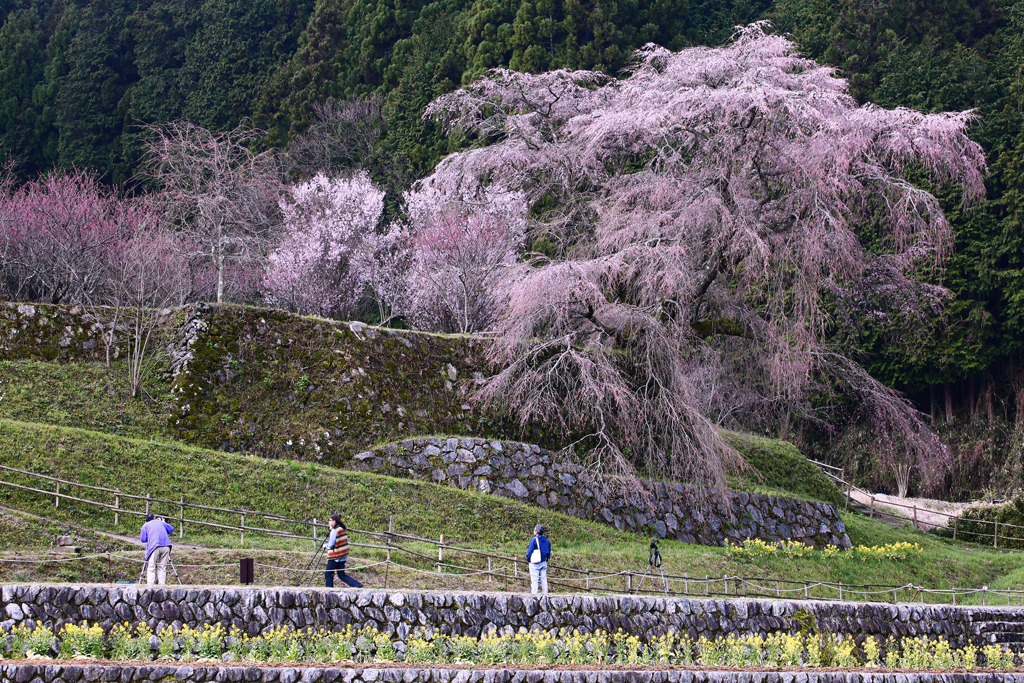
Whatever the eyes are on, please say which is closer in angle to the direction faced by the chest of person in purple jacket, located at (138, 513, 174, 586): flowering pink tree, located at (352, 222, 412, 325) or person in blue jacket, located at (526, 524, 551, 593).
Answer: the flowering pink tree

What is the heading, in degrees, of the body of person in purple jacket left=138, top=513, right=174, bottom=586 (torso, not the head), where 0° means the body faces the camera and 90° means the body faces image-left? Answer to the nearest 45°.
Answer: approximately 180°

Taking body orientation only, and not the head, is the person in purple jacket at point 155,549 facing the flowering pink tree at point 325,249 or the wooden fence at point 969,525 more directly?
the flowering pink tree

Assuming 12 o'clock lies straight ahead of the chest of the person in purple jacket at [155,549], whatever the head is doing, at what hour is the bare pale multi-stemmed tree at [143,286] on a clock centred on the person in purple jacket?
The bare pale multi-stemmed tree is roughly at 12 o'clock from the person in purple jacket.

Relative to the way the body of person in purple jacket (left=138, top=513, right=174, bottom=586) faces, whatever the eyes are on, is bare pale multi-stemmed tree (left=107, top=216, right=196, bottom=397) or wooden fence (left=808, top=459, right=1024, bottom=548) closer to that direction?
the bare pale multi-stemmed tree

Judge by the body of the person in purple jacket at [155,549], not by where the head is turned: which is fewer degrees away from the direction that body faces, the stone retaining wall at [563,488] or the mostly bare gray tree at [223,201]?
the mostly bare gray tree

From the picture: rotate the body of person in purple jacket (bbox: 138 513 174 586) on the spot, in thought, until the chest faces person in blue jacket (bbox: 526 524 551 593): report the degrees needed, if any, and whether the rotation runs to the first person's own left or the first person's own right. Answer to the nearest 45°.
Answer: approximately 90° to the first person's own right

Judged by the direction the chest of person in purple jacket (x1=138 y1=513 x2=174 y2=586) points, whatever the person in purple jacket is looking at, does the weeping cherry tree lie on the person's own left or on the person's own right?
on the person's own right

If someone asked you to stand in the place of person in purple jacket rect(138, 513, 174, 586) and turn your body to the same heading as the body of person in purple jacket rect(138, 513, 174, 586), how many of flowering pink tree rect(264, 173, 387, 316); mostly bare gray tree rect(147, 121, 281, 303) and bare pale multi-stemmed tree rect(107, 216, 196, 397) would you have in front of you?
3

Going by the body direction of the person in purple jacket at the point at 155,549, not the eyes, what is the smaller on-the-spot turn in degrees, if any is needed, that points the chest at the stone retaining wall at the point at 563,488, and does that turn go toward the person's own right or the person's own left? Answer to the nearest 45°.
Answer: approximately 45° to the person's own right
